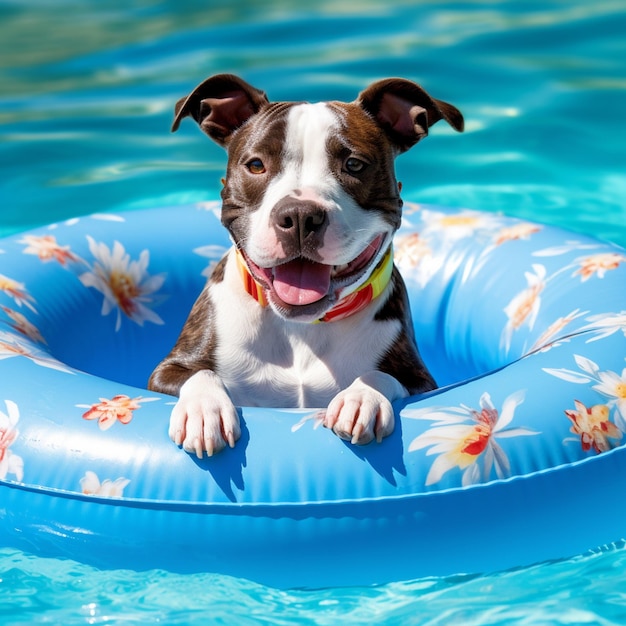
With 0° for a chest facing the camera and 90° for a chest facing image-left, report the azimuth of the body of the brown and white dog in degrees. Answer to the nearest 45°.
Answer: approximately 0°
